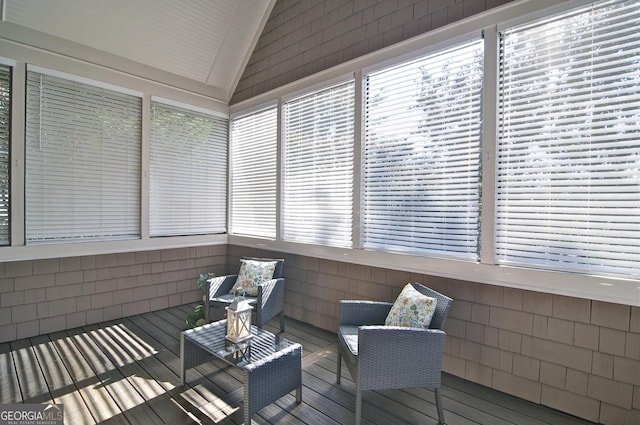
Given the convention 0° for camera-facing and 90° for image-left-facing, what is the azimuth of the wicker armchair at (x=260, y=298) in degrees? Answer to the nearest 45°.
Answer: approximately 45°

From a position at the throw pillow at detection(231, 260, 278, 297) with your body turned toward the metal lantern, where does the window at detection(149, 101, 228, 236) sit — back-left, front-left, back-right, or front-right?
back-right

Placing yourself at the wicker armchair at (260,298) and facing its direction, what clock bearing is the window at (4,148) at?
The window is roughly at 2 o'clock from the wicker armchair.

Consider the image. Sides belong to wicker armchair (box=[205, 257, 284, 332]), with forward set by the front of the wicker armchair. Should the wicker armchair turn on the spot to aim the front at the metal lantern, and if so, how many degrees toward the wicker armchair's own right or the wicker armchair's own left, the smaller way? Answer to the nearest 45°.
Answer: approximately 45° to the wicker armchair's own left

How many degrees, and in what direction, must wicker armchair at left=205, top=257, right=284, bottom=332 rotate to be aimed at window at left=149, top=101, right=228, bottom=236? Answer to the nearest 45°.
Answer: approximately 90° to its right
